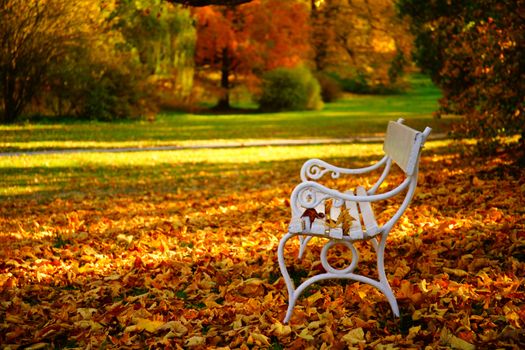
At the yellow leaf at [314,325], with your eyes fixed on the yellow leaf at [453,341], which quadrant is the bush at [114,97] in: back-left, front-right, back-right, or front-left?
back-left

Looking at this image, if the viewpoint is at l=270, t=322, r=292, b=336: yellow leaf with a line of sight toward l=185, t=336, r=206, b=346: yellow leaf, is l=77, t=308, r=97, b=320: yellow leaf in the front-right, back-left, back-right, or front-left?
front-right

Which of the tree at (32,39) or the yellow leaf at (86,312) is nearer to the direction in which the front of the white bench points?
the yellow leaf

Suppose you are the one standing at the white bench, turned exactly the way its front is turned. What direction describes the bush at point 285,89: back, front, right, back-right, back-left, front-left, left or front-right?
right

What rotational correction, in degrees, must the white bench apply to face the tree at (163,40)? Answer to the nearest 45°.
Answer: approximately 90° to its right

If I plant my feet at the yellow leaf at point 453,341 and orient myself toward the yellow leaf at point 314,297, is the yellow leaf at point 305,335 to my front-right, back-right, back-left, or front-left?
front-left

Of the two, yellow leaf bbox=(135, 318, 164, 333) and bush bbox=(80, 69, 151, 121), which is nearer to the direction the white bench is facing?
the yellow leaf

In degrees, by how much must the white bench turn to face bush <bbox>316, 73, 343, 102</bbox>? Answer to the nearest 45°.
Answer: approximately 90° to its right

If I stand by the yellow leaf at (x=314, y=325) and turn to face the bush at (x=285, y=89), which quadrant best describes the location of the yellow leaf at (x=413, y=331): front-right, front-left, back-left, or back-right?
back-right

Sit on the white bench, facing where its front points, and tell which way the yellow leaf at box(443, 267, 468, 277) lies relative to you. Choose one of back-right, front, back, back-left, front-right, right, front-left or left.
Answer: back-right

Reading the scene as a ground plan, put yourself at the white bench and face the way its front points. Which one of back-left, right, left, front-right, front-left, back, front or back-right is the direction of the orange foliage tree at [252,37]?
right

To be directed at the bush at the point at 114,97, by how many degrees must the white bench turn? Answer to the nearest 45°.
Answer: approximately 45° to its right

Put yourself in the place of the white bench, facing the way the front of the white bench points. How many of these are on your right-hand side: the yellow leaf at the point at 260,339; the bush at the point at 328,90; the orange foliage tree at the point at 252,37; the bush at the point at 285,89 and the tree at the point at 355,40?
4

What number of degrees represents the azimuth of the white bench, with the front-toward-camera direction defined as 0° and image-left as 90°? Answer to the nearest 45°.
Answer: approximately 90°

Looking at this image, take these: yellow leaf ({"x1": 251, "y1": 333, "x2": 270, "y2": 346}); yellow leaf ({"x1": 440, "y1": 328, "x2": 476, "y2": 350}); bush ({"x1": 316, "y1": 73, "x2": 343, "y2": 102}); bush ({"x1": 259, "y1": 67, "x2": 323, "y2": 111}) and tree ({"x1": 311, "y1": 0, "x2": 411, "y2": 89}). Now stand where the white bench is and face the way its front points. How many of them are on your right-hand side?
3
